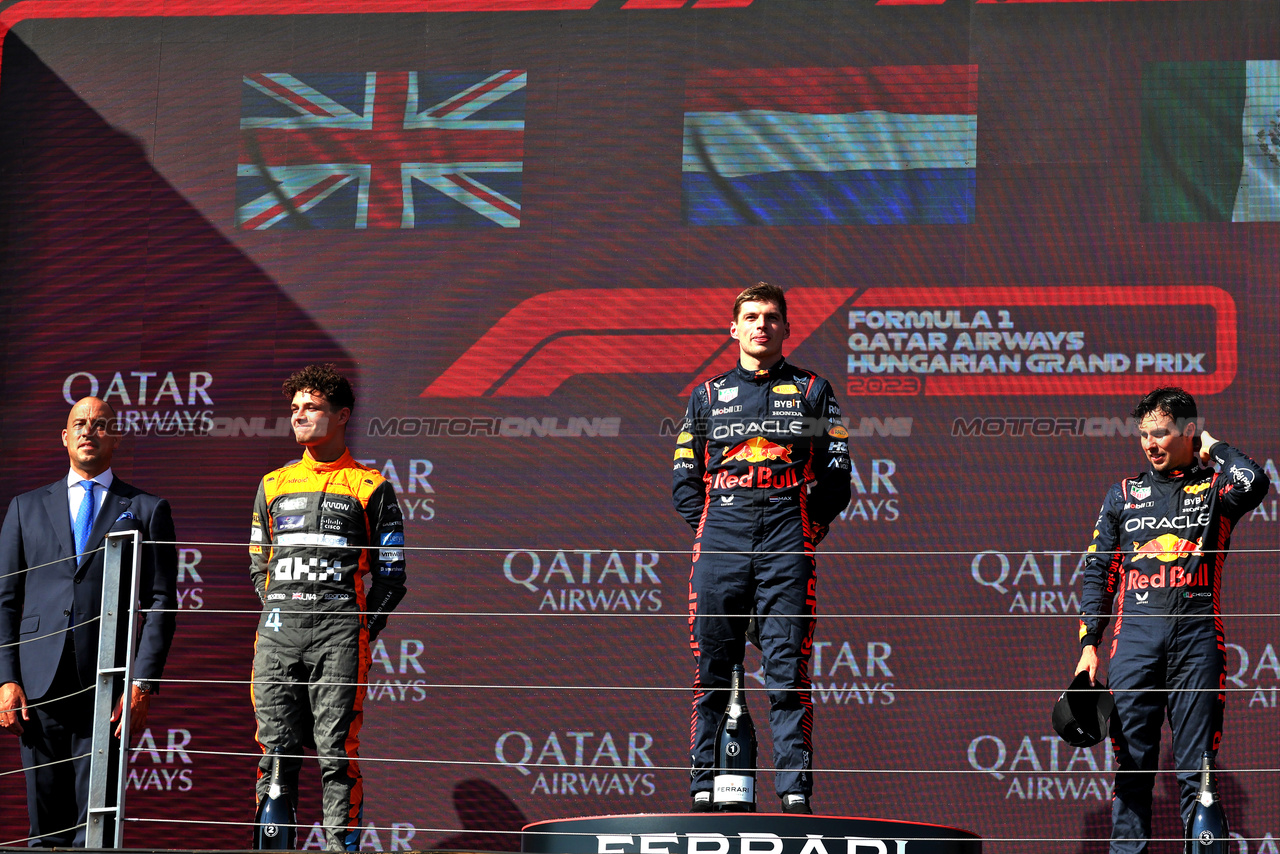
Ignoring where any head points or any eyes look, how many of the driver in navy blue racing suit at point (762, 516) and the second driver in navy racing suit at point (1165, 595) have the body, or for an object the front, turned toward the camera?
2

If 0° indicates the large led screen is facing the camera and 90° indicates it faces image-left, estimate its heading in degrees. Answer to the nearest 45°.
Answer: approximately 0°

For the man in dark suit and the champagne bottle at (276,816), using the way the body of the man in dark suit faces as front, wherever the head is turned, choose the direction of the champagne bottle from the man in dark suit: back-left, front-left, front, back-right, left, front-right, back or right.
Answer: front-left

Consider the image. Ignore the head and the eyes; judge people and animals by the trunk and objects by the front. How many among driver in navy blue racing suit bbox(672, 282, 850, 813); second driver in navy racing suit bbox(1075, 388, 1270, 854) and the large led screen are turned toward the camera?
3

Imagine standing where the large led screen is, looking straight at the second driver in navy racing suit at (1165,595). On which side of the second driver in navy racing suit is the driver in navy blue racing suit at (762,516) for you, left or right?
right

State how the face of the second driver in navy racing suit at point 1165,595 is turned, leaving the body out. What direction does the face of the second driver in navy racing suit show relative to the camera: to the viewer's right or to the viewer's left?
to the viewer's left

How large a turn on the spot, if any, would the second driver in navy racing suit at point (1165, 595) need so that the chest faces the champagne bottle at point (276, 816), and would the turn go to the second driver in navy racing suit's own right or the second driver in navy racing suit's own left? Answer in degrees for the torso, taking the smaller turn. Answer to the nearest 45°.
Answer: approximately 45° to the second driver in navy racing suit's own right

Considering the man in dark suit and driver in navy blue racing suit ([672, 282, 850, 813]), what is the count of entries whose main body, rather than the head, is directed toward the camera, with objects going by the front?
2

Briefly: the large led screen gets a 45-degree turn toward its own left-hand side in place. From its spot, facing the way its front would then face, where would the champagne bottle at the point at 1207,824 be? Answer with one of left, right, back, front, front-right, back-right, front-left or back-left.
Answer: front

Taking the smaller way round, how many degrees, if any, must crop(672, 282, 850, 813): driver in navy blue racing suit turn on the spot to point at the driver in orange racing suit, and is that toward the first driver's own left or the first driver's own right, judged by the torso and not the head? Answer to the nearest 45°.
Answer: approximately 90° to the first driver's own right

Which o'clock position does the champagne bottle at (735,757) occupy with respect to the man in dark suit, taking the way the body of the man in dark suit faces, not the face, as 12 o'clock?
The champagne bottle is roughly at 10 o'clock from the man in dark suit.

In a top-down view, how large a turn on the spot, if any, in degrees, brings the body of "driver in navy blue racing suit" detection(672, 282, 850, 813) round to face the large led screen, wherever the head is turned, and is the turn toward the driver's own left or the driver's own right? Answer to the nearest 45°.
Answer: approximately 180°
